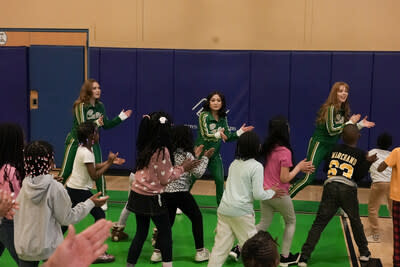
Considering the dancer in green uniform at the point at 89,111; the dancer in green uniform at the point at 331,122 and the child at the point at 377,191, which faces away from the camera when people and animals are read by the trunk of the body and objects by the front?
the child

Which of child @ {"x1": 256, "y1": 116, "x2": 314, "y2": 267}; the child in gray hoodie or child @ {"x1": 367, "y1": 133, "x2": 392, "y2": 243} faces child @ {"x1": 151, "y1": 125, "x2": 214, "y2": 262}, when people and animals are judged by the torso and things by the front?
the child in gray hoodie

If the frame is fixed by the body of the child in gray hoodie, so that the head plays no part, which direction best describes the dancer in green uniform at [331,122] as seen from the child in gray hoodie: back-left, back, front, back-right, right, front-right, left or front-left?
front

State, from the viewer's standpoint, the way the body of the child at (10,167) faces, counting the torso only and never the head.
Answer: away from the camera

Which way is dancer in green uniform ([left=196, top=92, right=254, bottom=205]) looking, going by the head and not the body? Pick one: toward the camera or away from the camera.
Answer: toward the camera

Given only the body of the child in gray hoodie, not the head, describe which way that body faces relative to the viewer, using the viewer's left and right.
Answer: facing away from the viewer and to the right of the viewer

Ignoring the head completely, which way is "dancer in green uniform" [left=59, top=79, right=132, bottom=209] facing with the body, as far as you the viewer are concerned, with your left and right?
facing the viewer and to the right of the viewer

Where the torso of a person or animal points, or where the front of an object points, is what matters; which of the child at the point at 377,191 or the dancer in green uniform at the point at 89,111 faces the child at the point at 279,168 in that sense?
the dancer in green uniform

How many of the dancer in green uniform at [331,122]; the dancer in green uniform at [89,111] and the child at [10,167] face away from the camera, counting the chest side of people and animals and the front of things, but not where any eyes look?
1

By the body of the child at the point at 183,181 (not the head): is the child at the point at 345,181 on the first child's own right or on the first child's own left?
on the first child's own right

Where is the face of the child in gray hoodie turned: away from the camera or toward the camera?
away from the camera

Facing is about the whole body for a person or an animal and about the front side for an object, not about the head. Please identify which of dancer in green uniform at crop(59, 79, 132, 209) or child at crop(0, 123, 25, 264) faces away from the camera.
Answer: the child

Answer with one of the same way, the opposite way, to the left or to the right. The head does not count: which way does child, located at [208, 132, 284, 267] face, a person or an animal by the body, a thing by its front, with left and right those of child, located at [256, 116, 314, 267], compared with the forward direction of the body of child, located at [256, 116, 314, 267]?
the same way

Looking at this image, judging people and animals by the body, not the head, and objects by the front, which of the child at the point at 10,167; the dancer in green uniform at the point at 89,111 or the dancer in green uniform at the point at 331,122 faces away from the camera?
the child
